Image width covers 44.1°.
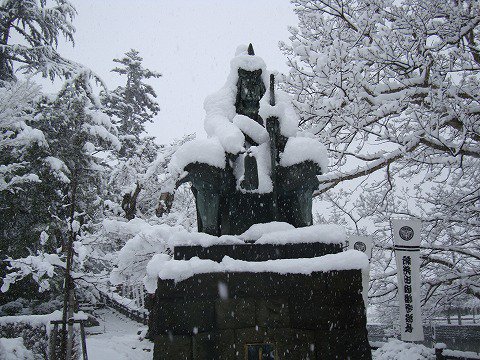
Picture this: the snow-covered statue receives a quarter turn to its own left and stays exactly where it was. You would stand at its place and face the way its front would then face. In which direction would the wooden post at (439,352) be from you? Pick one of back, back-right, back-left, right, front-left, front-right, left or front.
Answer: front-left

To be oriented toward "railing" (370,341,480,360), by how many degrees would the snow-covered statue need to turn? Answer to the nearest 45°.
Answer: approximately 135° to its left

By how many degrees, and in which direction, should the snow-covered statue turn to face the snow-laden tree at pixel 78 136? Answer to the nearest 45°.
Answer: approximately 135° to its right

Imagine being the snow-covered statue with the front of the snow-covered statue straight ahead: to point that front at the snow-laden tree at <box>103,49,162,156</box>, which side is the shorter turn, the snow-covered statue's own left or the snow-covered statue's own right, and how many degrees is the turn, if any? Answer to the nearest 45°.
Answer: approximately 180°

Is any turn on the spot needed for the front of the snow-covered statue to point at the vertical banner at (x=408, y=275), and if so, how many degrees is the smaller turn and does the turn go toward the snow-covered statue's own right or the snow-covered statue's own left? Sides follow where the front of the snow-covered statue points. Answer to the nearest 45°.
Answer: approximately 135° to the snow-covered statue's own left

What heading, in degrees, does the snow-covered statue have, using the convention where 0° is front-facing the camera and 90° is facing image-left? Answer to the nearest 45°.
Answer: approximately 0°

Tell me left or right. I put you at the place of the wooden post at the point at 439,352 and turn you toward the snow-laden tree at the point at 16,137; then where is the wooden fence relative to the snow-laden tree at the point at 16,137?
right
